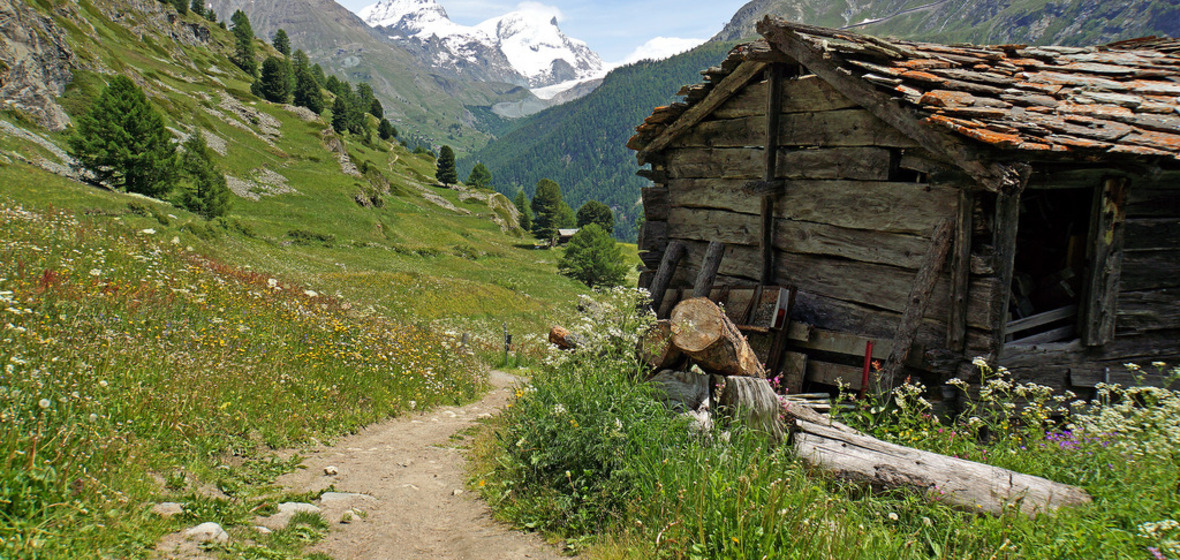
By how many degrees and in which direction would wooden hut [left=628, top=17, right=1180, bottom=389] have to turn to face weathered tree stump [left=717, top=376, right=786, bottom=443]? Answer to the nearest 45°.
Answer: approximately 45° to its right

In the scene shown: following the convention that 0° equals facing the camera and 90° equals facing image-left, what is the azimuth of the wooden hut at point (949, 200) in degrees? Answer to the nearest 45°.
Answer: approximately 315°

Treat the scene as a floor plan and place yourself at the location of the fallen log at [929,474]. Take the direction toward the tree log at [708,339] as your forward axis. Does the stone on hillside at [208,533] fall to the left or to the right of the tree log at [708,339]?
left

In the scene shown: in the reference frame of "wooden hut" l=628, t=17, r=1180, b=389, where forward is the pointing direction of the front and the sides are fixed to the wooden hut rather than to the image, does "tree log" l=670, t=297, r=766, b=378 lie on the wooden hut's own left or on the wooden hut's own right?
on the wooden hut's own right

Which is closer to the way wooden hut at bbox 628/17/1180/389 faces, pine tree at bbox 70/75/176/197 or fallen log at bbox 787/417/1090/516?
the fallen log

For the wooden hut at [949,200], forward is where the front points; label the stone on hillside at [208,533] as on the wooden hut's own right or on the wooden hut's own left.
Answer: on the wooden hut's own right

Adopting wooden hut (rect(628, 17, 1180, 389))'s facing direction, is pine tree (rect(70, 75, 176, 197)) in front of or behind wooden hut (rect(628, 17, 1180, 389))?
behind
